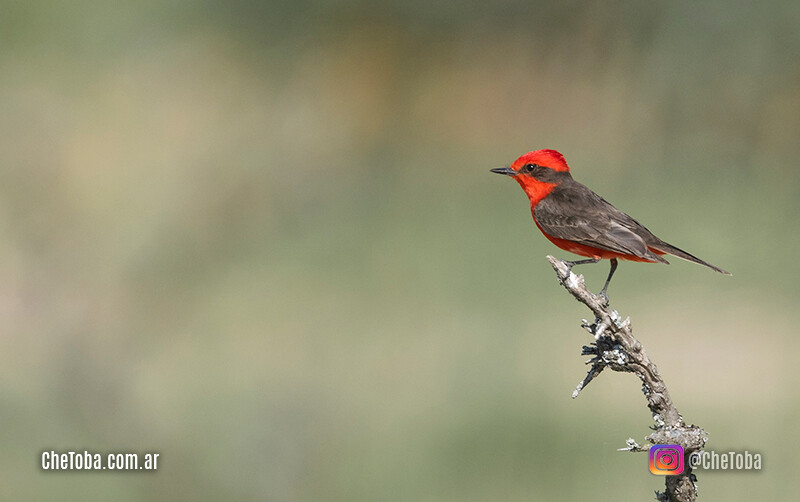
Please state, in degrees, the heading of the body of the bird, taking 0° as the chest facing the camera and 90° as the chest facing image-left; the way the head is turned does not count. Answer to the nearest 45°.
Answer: approximately 90°
